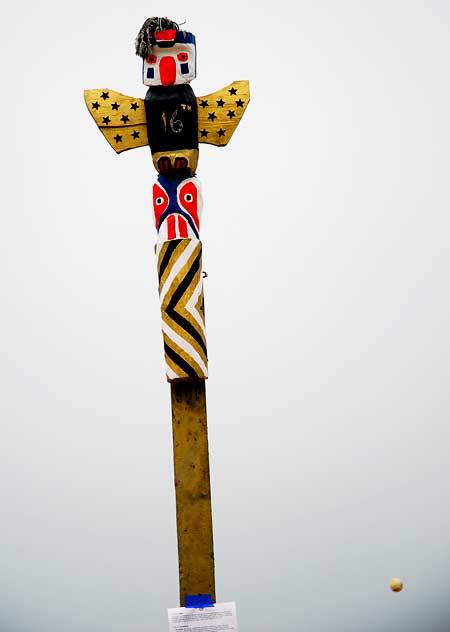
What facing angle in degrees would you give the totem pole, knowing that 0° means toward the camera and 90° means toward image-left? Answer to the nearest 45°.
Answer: approximately 0°

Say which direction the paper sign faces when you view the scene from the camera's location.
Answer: facing the viewer
